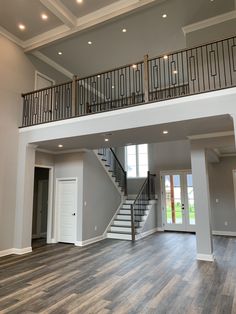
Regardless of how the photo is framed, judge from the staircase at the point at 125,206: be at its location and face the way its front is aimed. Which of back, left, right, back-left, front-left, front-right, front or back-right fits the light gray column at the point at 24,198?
front-right

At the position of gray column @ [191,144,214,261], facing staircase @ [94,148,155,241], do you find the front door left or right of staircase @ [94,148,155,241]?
right

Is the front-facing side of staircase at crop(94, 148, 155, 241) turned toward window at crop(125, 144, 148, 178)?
no

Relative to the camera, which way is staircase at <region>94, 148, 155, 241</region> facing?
toward the camera

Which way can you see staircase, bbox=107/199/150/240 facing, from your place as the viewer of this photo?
facing the viewer

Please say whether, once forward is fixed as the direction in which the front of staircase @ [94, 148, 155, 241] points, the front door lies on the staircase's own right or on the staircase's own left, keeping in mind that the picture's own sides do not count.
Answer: on the staircase's own left

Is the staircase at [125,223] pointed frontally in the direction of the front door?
no

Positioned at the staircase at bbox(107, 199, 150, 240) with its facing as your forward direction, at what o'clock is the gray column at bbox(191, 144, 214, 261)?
The gray column is roughly at 11 o'clock from the staircase.

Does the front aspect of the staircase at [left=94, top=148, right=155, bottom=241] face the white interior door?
no
